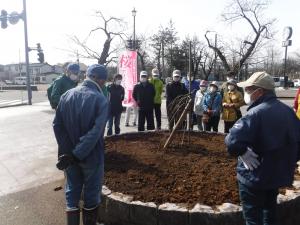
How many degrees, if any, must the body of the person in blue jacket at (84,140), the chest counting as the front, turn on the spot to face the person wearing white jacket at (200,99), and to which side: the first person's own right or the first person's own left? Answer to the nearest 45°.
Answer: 0° — they already face them

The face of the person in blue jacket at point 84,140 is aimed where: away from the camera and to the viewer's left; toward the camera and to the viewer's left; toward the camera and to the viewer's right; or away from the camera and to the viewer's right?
away from the camera and to the viewer's right

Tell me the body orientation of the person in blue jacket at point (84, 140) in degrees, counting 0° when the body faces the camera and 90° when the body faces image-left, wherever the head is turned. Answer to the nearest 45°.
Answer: approximately 225°

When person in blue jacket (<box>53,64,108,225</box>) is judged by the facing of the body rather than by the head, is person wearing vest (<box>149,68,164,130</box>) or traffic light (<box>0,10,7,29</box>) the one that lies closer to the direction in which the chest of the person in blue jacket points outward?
the person wearing vest

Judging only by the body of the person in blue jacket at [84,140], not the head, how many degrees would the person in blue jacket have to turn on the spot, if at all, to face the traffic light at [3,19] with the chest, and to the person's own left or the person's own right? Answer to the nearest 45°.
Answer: approximately 45° to the person's own left

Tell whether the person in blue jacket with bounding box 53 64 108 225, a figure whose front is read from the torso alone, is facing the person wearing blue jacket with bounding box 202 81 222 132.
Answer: yes

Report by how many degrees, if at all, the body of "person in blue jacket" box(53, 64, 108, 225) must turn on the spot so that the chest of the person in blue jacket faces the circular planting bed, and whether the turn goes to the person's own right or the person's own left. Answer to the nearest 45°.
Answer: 0° — they already face it

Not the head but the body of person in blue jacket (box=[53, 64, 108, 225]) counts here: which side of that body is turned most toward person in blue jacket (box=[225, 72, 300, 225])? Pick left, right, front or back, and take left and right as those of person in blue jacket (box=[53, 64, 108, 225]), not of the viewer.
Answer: right
